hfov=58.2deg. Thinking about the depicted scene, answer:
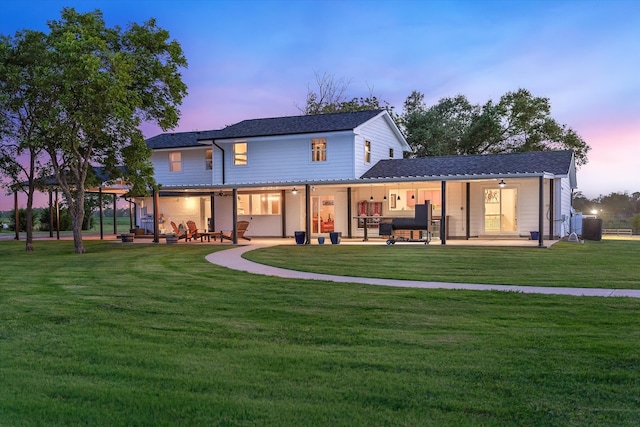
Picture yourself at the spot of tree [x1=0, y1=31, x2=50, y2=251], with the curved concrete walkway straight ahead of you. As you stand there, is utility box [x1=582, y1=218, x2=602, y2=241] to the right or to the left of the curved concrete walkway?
left

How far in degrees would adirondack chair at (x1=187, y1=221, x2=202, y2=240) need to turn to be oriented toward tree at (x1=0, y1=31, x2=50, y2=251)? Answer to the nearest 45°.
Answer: approximately 90° to its right

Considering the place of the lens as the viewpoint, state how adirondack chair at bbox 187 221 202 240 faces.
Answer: facing the viewer and to the right of the viewer

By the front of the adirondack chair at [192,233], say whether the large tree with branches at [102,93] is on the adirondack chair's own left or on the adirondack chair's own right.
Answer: on the adirondack chair's own right

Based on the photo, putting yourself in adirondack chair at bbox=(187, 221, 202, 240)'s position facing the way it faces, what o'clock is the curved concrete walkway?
The curved concrete walkway is roughly at 1 o'clock from the adirondack chair.

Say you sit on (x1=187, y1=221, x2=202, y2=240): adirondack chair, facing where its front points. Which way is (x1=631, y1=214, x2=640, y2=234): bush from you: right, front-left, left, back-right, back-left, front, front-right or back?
front-left

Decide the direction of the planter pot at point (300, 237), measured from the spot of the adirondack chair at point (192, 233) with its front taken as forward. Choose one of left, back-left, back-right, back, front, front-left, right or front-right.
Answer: front

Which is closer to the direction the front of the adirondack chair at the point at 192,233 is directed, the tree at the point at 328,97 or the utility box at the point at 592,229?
the utility box
